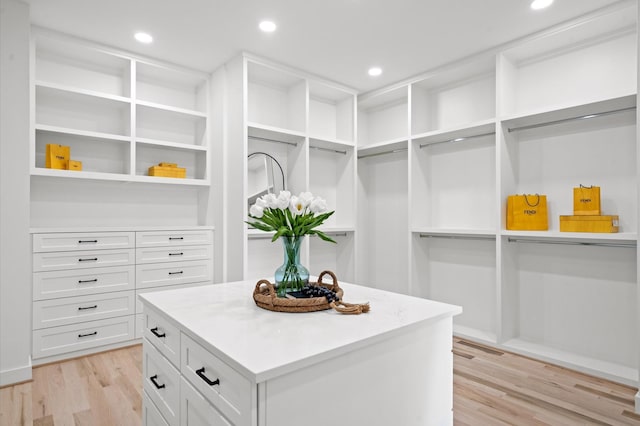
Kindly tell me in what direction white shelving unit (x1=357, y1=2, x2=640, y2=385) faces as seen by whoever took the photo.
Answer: facing the viewer and to the left of the viewer

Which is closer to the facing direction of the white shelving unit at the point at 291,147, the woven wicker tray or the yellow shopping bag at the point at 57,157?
the woven wicker tray

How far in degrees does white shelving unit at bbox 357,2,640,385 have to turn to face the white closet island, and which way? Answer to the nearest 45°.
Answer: approximately 45° to its left

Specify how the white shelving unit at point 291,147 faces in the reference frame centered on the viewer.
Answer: facing the viewer and to the right of the viewer

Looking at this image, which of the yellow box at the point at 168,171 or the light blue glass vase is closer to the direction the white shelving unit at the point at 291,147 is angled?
the light blue glass vase

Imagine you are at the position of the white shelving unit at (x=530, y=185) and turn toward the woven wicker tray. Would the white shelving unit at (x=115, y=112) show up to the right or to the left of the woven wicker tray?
right

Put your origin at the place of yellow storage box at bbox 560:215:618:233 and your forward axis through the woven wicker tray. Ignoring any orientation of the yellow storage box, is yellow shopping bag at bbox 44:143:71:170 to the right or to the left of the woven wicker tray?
right

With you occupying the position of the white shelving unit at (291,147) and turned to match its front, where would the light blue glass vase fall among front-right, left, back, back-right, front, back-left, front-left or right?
front-right

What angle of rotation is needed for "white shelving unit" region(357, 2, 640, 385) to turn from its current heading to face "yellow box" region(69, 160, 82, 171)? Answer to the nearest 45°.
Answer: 0° — it already faces it

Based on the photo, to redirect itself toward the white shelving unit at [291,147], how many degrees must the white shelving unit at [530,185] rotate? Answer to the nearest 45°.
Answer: approximately 45° to its right

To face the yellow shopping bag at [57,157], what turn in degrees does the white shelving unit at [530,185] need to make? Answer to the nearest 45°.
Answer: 0° — it already faces it

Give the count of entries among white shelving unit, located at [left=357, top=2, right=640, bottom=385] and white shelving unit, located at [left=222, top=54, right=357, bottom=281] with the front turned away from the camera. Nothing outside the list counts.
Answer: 0

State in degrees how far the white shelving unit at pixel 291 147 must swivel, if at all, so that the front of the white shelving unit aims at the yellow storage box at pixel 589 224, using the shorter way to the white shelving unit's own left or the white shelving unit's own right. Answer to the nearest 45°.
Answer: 0° — it already faces it

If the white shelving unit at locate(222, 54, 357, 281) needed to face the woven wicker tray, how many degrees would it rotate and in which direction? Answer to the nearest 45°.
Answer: approximately 45° to its right
